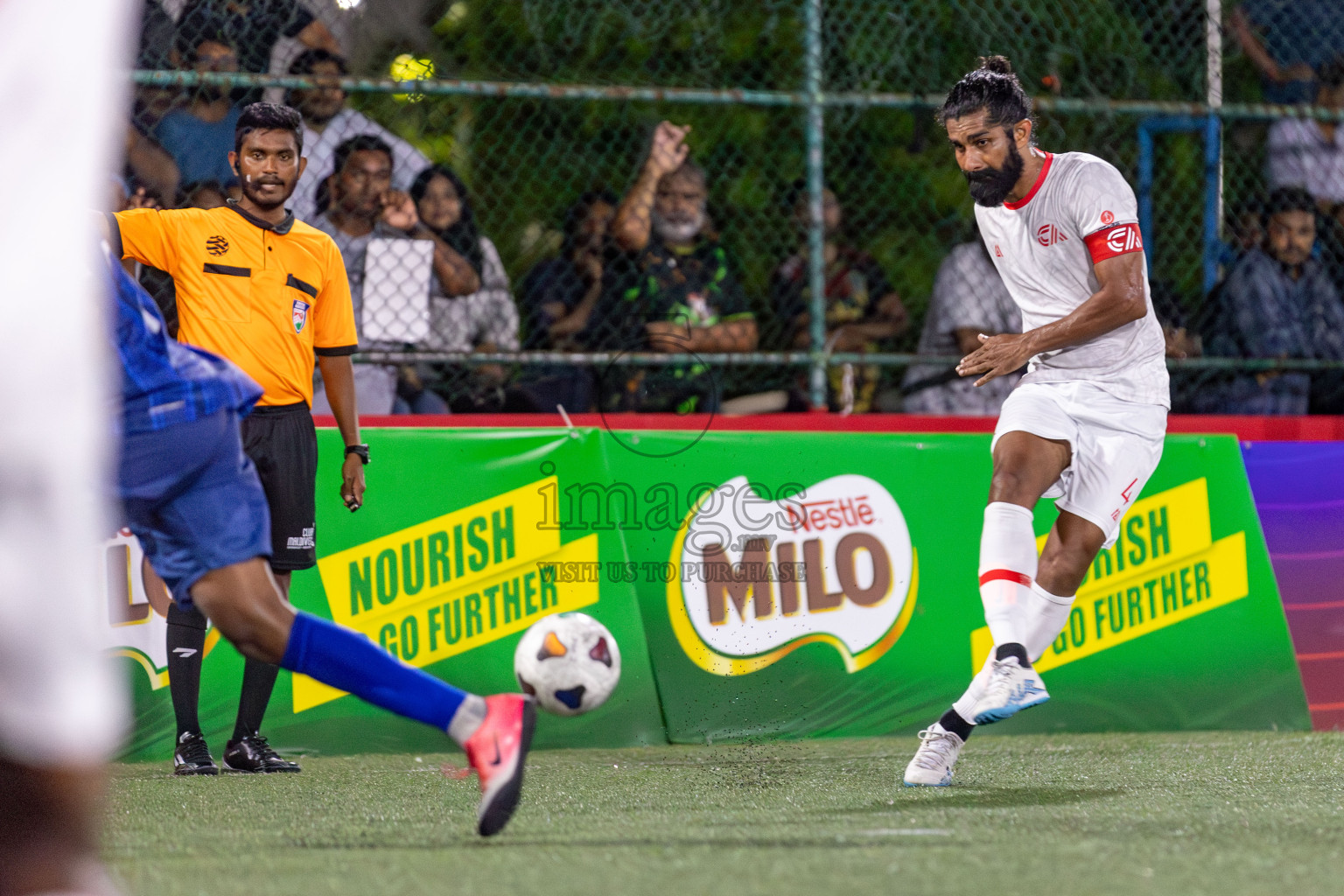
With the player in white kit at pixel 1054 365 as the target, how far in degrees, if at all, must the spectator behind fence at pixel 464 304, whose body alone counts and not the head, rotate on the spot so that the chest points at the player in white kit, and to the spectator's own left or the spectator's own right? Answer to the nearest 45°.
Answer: approximately 90° to the spectator's own left

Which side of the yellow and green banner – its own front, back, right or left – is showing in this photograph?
front

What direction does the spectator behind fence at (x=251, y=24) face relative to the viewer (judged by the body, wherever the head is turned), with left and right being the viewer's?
facing the viewer

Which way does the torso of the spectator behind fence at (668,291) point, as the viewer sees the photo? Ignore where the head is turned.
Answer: toward the camera

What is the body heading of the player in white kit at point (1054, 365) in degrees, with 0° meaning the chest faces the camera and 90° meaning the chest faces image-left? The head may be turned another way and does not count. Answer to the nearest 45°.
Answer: approximately 45°

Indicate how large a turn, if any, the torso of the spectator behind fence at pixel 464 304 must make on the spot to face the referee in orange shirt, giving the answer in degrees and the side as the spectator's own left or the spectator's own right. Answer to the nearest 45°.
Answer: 0° — they already face them

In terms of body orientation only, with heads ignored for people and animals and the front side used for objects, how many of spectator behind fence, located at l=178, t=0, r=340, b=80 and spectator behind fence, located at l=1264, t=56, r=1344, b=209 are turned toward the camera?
2

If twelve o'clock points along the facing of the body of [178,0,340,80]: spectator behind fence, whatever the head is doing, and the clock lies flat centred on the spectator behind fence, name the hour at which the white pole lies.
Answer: The white pole is roughly at 9 o'clock from the spectator behind fence.

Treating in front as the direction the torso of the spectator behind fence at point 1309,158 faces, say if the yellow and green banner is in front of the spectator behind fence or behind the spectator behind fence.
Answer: in front

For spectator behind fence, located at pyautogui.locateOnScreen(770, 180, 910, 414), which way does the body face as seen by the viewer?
toward the camera

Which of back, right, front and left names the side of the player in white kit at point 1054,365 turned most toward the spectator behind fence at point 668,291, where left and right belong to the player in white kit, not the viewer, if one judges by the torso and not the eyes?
right

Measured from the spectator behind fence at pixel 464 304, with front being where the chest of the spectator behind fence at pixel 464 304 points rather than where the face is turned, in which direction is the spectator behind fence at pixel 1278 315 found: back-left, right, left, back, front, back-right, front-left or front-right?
back-left
